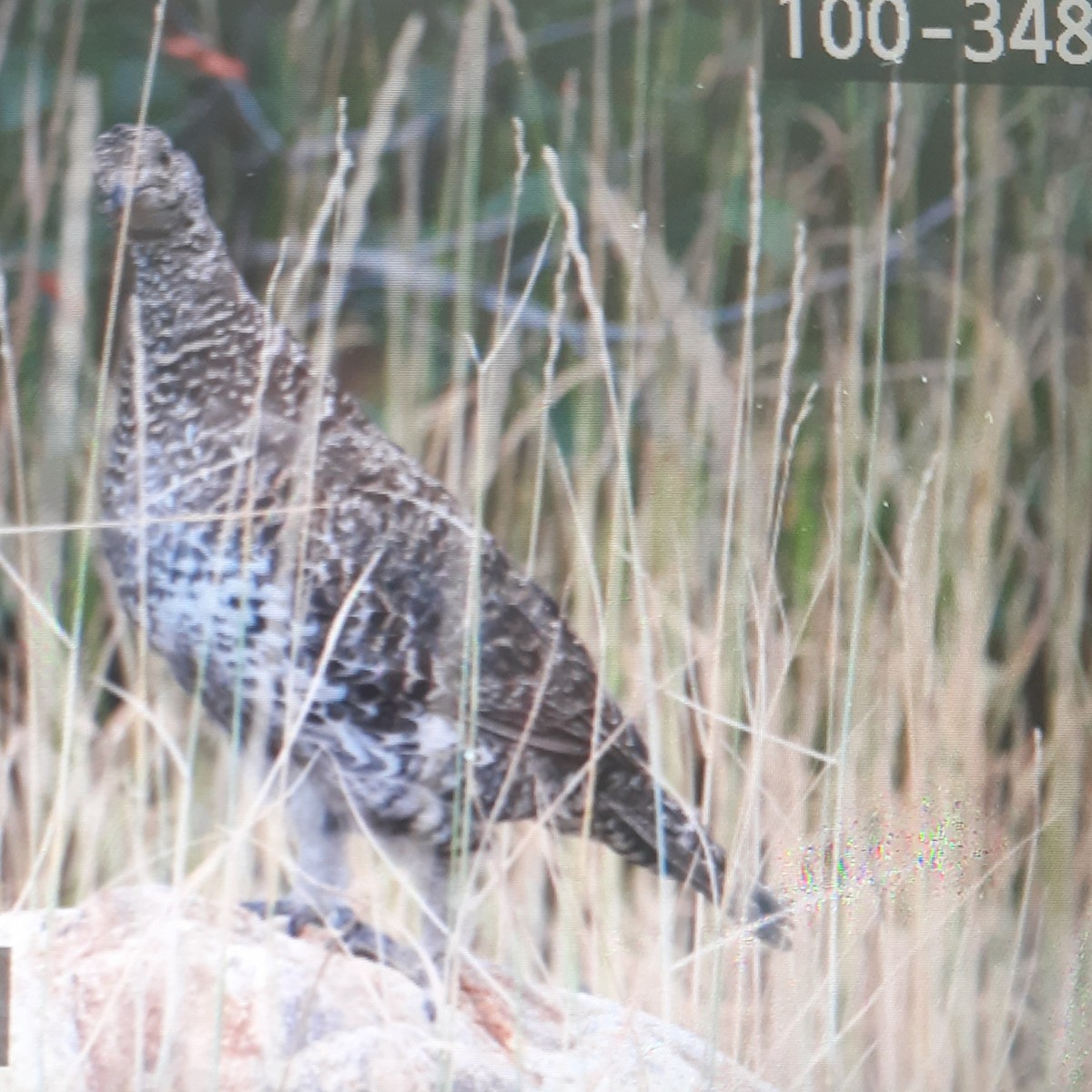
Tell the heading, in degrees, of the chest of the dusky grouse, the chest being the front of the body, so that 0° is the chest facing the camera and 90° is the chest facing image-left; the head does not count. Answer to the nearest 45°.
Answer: approximately 45°
